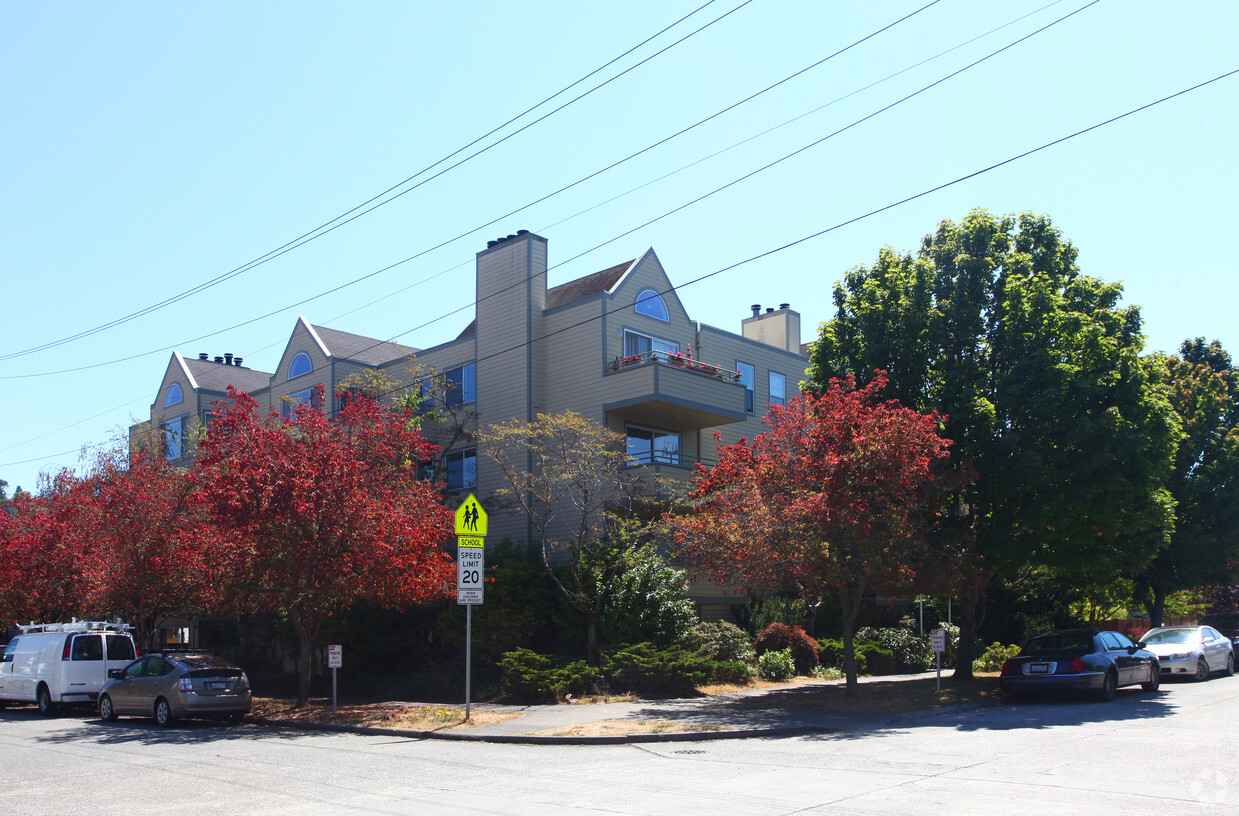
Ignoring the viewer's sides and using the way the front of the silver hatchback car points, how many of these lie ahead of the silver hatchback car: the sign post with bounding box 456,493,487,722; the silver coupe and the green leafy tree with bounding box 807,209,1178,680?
0

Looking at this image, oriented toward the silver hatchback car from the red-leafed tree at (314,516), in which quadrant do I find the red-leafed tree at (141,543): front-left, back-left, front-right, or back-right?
front-right

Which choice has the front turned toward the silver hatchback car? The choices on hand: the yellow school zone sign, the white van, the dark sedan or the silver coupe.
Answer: the silver coupe

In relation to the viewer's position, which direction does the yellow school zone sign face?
facing the viewer

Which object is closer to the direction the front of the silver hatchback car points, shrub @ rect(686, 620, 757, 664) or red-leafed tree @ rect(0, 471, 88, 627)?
the red-leafed tree

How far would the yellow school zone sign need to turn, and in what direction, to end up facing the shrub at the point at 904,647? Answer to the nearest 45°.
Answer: approximately 135° to its left

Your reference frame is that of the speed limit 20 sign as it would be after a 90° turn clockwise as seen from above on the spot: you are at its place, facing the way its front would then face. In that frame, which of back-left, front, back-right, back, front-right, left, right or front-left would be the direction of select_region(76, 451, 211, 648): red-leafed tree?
front-right

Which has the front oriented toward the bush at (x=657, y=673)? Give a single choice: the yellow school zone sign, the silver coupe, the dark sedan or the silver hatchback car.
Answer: the silver coupe

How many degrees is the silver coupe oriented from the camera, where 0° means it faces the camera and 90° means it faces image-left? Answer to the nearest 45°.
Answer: approximately 45°

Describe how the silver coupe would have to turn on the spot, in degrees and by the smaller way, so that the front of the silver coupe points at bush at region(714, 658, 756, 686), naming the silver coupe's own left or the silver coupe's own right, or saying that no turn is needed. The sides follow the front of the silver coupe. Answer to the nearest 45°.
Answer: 0° — it already faces it

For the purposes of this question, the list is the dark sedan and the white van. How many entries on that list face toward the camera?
0

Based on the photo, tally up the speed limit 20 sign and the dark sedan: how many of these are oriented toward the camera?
1

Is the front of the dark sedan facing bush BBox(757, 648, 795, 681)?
no

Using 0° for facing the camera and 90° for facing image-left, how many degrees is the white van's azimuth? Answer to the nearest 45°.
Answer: approximately 135°

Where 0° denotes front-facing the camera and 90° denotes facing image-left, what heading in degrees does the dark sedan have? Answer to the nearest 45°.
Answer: approximately 225°

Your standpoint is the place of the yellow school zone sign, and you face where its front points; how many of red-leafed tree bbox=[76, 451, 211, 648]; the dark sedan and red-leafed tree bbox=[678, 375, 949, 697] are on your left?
2

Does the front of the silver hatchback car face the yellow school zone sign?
no

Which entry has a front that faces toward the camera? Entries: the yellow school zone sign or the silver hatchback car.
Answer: the yellow school zone sign

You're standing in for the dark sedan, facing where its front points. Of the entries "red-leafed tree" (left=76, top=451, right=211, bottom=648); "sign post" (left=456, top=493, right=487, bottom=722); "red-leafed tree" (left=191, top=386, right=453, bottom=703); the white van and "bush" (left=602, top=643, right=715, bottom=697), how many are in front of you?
0

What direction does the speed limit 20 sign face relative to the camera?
toward the camera
